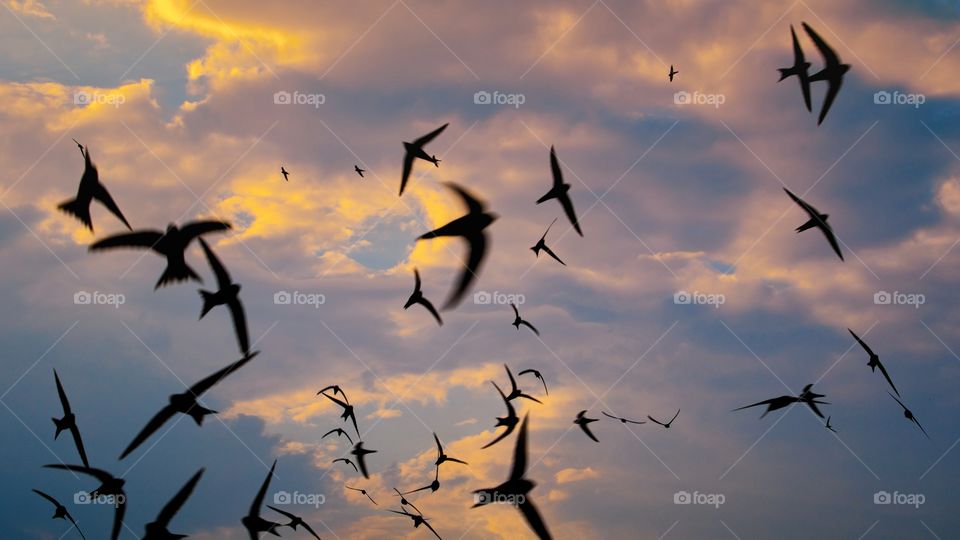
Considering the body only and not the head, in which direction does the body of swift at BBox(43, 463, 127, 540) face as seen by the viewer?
to the viewer's right

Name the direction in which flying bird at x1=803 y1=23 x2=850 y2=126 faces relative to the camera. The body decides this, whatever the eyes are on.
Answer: to the viewer's right

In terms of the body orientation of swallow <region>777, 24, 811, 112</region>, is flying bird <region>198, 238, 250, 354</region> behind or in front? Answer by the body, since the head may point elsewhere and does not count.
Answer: behind
